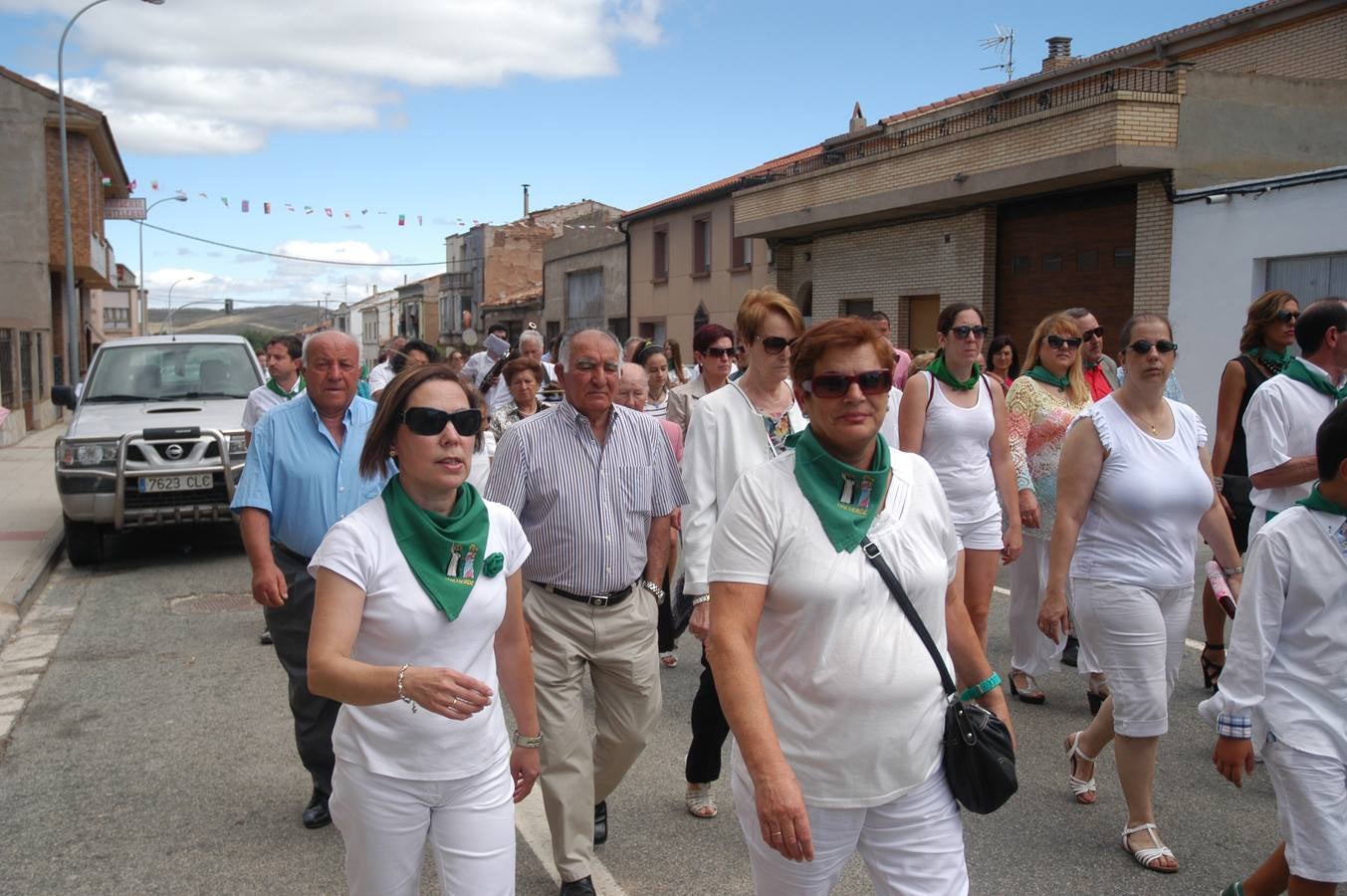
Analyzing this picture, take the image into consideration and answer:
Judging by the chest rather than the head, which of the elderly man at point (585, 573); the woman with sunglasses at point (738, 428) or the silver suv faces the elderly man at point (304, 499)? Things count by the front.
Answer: the silver suv

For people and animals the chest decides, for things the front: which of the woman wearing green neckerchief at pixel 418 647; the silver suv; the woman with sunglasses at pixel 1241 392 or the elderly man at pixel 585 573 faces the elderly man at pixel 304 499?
the silver suv

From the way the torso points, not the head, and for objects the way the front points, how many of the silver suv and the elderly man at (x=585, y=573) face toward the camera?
2

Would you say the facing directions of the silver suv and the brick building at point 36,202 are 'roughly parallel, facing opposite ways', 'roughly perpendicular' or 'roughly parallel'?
roughly perpendicular

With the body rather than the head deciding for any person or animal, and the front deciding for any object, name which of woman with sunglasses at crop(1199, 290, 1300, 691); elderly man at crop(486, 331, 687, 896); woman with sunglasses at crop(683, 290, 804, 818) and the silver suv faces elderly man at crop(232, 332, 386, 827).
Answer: the silver suv

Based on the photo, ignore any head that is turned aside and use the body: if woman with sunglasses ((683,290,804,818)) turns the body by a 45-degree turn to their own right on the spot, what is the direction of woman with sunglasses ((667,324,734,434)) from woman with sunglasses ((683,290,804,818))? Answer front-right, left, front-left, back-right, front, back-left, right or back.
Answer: back

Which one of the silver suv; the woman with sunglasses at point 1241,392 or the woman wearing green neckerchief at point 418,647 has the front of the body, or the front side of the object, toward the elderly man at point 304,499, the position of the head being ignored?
the silver suv

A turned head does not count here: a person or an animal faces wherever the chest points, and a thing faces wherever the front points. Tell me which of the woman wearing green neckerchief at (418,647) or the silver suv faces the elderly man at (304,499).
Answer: the silver suv

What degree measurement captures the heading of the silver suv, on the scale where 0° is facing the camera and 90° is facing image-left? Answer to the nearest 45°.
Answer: approximately 0°

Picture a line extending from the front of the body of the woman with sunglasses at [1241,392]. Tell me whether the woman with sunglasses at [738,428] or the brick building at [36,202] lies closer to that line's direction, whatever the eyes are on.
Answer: the woman with sunglasses

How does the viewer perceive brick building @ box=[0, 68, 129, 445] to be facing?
facing to the right of the viewer

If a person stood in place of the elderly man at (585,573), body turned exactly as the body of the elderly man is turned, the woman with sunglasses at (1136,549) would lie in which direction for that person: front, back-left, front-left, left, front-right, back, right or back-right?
left
